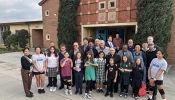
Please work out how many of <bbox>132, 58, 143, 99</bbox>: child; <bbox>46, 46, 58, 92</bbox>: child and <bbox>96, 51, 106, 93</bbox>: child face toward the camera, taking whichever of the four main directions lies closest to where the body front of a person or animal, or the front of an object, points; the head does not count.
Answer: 3

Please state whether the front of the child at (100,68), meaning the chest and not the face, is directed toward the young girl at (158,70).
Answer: no

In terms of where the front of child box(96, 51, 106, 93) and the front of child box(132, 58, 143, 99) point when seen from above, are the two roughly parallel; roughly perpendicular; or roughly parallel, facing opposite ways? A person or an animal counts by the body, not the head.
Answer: roughly parallel

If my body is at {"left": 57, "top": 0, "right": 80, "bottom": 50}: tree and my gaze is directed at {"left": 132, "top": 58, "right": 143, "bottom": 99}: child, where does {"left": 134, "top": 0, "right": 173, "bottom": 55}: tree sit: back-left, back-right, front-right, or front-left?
front-left

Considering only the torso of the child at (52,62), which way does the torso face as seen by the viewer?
toward the camera

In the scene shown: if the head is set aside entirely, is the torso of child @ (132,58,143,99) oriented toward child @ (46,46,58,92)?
no

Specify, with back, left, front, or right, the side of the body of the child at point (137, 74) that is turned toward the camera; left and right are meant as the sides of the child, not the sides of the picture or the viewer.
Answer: front

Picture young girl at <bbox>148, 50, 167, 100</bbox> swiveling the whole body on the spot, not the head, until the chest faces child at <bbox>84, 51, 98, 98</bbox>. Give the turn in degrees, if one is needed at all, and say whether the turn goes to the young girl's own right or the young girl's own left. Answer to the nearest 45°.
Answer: approximately 45° to the young girl's own right

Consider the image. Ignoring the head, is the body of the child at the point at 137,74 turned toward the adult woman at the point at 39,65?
no

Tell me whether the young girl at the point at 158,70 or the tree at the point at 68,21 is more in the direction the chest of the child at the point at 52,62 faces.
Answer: the young girl

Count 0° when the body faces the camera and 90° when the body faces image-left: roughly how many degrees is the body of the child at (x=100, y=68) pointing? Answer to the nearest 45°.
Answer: approximately 0°

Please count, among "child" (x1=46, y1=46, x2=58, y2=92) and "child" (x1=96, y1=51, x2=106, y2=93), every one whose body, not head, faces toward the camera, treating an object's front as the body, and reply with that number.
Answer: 2

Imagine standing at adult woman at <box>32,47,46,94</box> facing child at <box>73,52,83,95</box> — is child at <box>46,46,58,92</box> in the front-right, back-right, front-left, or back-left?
front-left

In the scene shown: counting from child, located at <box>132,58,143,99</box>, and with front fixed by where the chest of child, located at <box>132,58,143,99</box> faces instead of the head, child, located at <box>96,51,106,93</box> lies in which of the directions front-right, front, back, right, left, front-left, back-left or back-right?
right
